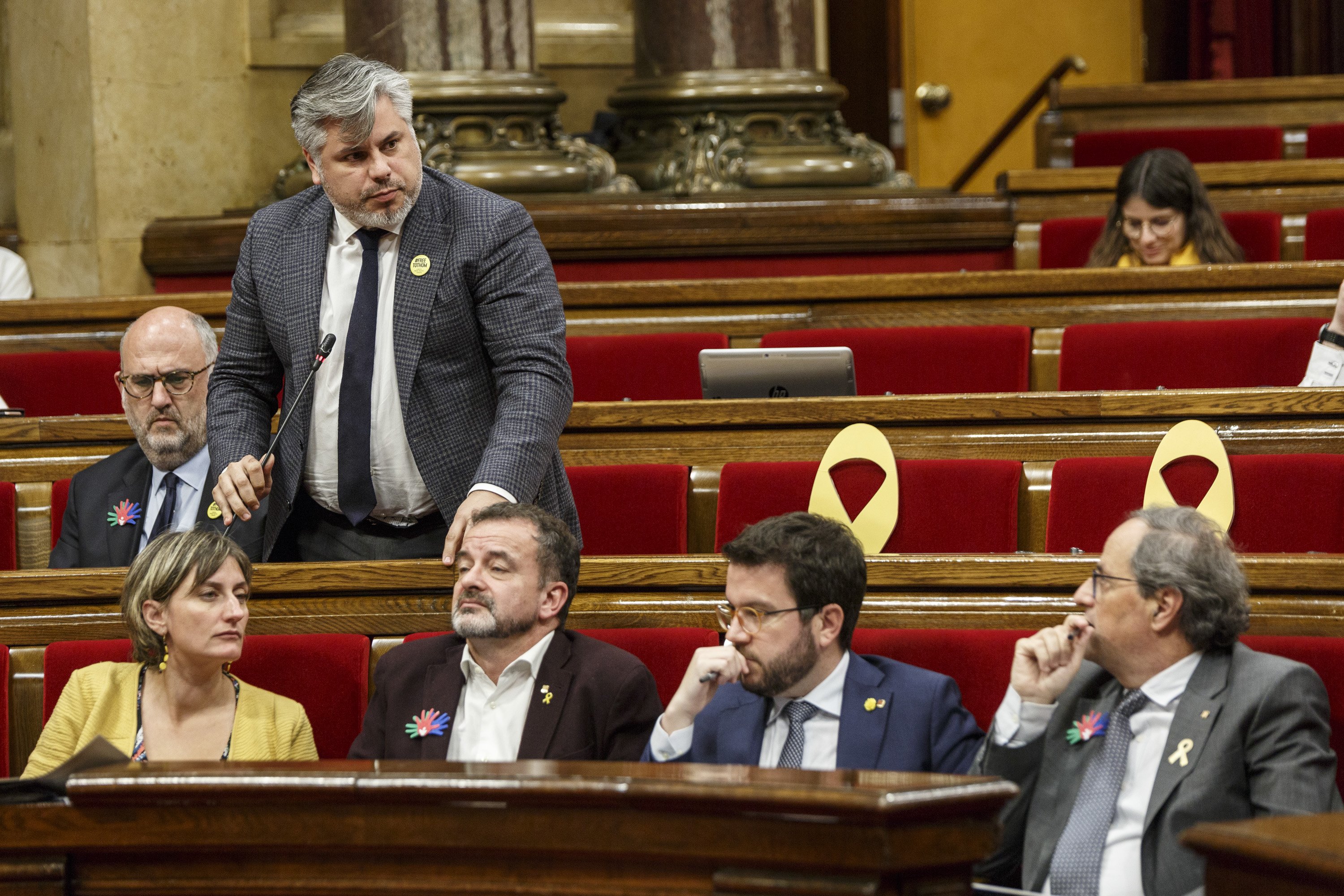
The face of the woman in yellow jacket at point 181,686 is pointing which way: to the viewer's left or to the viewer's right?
to the viewer's right

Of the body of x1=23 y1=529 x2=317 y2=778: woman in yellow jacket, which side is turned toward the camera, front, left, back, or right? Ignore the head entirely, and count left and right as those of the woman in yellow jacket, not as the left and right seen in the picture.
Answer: front

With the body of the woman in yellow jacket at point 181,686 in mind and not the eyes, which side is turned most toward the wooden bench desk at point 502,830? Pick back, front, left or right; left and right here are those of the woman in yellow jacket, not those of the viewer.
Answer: front

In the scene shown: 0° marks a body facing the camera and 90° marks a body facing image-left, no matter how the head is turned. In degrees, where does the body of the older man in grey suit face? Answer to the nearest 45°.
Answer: approximately 45°

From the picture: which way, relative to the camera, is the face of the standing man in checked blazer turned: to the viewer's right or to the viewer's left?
to the viewer's right

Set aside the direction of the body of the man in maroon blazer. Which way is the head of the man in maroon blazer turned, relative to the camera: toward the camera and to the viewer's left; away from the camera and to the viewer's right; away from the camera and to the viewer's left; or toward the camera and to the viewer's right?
toward the camera and to the viewer's left

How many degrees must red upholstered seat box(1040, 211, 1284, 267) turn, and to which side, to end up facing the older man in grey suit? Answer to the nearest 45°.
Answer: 0° — it already faces them

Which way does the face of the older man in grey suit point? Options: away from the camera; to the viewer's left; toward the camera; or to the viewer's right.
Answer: to the viewer's left

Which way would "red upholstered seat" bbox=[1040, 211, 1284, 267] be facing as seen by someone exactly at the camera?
facing the viewer
